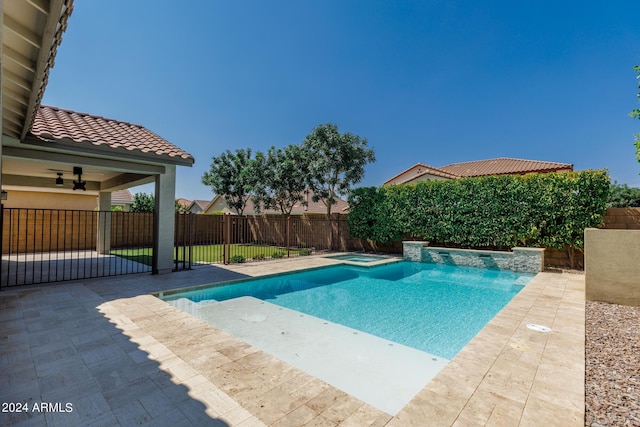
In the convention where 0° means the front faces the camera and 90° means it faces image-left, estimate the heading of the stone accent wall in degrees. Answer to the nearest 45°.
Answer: approximately 45°

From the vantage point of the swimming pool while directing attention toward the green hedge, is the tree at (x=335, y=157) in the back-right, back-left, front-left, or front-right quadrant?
front-left

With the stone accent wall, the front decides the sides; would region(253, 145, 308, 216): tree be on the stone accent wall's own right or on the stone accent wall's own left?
on the stone accent wall's own right
